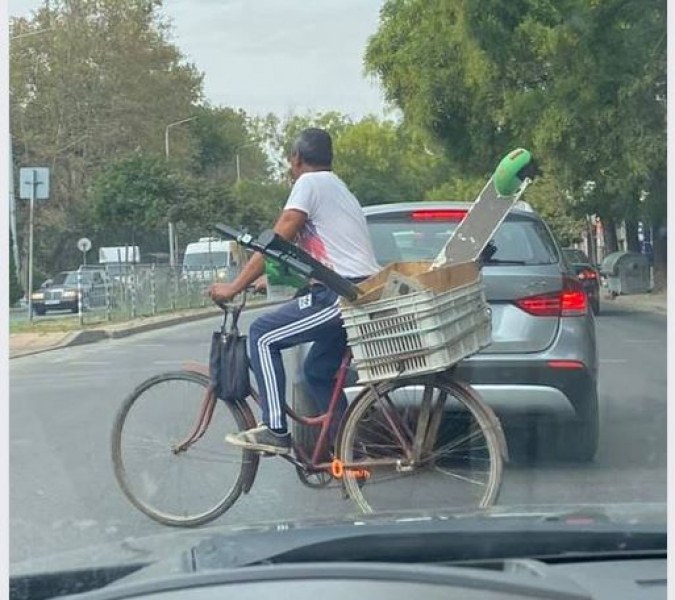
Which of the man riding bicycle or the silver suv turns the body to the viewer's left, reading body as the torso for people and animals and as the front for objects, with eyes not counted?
the man riding bicycle

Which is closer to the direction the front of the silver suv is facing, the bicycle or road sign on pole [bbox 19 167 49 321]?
the road sign on pole

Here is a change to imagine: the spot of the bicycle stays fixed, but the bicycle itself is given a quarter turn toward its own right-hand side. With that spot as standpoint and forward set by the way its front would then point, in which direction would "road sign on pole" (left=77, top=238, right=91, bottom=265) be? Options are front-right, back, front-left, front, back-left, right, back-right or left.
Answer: front-left

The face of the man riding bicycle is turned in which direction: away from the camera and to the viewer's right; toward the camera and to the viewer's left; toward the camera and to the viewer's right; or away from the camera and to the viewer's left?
away from the camera and to the viewer's left

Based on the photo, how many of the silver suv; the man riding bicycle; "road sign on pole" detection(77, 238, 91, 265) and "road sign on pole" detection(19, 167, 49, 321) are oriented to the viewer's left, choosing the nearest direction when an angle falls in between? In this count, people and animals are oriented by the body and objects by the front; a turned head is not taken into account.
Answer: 1

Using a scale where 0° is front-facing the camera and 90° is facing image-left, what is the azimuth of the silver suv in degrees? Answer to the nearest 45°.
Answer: approximately 180°

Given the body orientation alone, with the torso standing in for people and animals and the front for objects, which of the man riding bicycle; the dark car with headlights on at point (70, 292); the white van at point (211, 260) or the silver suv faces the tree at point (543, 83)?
the silver suv

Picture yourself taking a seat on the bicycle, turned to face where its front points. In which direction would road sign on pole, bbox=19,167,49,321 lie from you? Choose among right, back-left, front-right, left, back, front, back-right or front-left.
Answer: front-right

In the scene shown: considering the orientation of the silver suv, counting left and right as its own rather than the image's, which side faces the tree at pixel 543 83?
front

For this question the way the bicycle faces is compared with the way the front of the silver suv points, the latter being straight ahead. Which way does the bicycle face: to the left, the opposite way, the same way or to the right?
to the left
